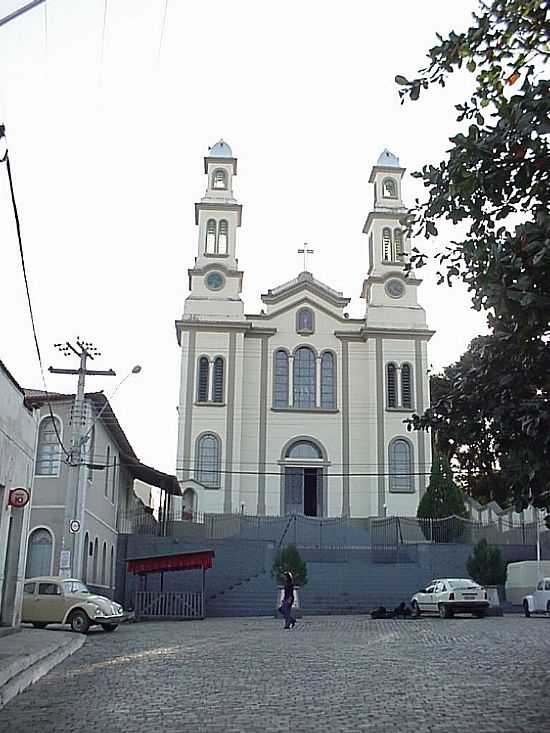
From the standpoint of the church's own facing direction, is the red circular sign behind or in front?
in front

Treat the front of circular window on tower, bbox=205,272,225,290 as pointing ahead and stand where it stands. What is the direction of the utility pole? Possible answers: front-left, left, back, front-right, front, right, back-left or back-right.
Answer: front

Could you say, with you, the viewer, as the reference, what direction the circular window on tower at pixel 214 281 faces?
facing the viewer

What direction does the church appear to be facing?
toward the camera

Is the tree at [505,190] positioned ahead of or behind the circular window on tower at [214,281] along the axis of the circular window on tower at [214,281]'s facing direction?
ahead

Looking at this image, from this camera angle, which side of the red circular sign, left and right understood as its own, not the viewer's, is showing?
front

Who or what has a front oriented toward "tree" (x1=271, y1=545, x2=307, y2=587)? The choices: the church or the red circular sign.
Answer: the church

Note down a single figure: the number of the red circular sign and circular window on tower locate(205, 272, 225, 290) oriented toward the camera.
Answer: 2

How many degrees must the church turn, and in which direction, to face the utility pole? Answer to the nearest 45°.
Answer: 0° — it already faces it

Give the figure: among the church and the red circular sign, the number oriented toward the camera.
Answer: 2
